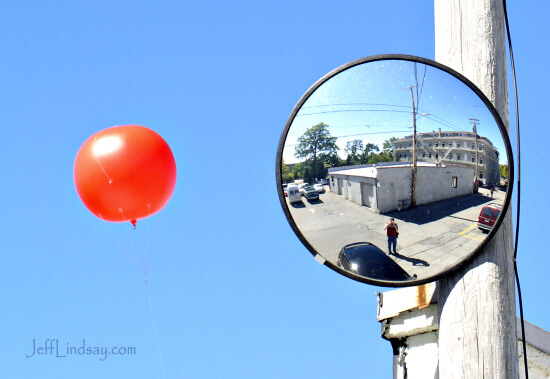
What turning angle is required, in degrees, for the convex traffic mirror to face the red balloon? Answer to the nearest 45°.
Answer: approximately 135° to its right

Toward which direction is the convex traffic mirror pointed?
toward the camera
